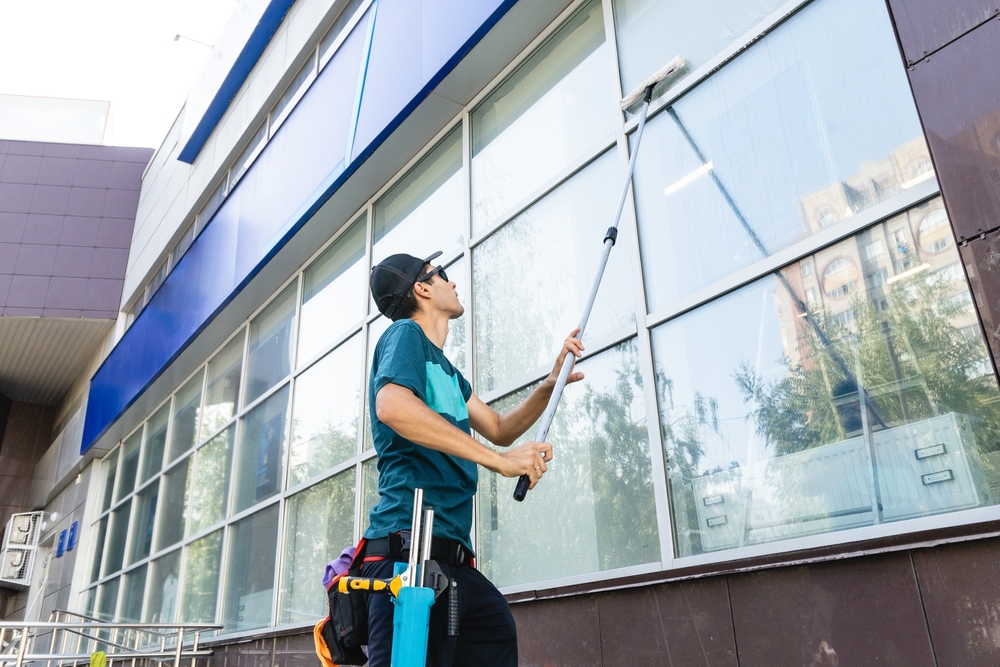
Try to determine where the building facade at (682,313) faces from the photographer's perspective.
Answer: facing the viewer and to the left of the viewer

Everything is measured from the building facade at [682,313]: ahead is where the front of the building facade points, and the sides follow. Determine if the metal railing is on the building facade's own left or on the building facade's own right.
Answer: on the building facade's own right

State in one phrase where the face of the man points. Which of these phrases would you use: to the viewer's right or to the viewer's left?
to the viewer's right
